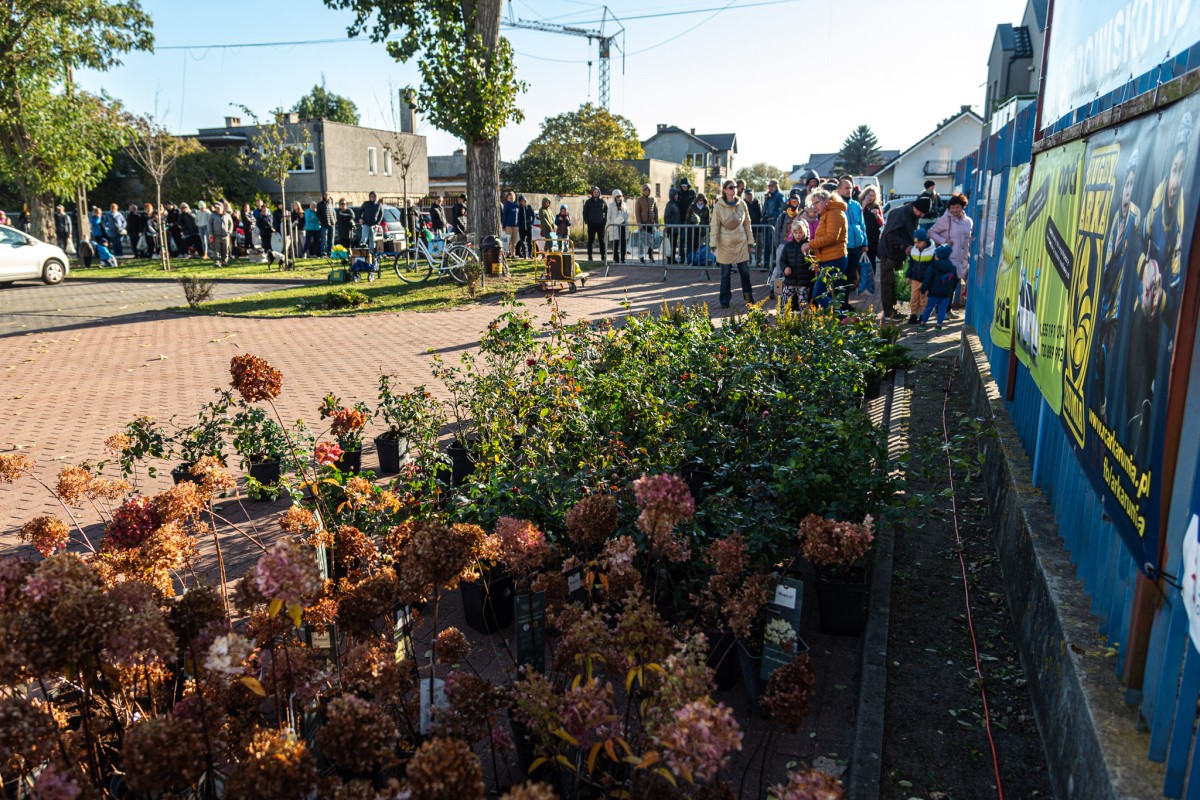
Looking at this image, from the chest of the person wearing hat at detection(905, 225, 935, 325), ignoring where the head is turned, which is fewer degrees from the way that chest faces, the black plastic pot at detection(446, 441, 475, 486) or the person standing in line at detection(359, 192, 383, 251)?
the black plastic pot

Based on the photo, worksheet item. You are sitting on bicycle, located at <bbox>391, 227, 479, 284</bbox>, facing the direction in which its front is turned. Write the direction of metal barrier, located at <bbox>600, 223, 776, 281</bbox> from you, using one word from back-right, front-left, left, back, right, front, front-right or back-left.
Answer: back

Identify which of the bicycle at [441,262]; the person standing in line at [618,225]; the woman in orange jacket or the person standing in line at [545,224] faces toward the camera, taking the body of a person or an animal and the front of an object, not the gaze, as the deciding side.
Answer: the person standing in line at [618,225]

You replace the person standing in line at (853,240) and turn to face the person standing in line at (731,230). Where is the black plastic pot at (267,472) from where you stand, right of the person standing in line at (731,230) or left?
left

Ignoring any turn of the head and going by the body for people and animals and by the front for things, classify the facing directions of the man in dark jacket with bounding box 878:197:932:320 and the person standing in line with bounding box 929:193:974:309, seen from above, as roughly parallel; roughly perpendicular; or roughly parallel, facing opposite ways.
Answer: roughly perpendicular

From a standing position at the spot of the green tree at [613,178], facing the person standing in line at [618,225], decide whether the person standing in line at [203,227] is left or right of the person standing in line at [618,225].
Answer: right

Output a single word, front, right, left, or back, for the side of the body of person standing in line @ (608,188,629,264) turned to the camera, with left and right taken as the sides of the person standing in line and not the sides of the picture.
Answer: front

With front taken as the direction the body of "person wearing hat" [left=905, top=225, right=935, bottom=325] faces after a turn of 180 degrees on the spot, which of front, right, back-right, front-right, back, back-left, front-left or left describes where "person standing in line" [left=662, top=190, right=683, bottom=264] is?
left

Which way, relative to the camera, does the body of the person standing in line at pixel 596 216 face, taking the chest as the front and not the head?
toward the camera
